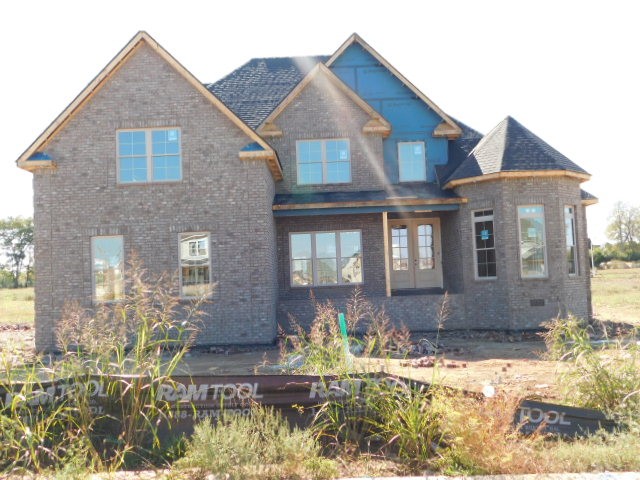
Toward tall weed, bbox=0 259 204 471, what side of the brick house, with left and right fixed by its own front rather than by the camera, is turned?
front

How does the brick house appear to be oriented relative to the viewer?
toward the camera

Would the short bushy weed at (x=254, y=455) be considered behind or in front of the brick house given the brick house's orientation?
in front

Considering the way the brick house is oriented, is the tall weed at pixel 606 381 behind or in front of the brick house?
in front
